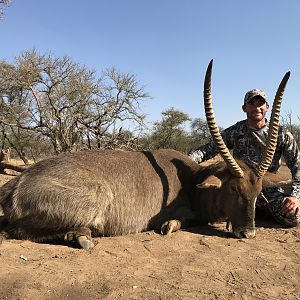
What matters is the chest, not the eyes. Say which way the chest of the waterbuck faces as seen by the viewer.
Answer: to the viewer's right
